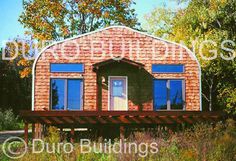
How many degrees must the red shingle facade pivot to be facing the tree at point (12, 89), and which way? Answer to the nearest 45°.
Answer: approximately 135° to its right

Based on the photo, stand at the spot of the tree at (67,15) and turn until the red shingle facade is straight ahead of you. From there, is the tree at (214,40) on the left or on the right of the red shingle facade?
left

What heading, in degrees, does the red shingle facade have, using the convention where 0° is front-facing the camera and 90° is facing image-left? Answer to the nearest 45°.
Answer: approximately 0°

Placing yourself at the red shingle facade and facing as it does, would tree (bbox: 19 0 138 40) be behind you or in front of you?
behind

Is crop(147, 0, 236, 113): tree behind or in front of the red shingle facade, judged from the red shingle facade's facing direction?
behind
